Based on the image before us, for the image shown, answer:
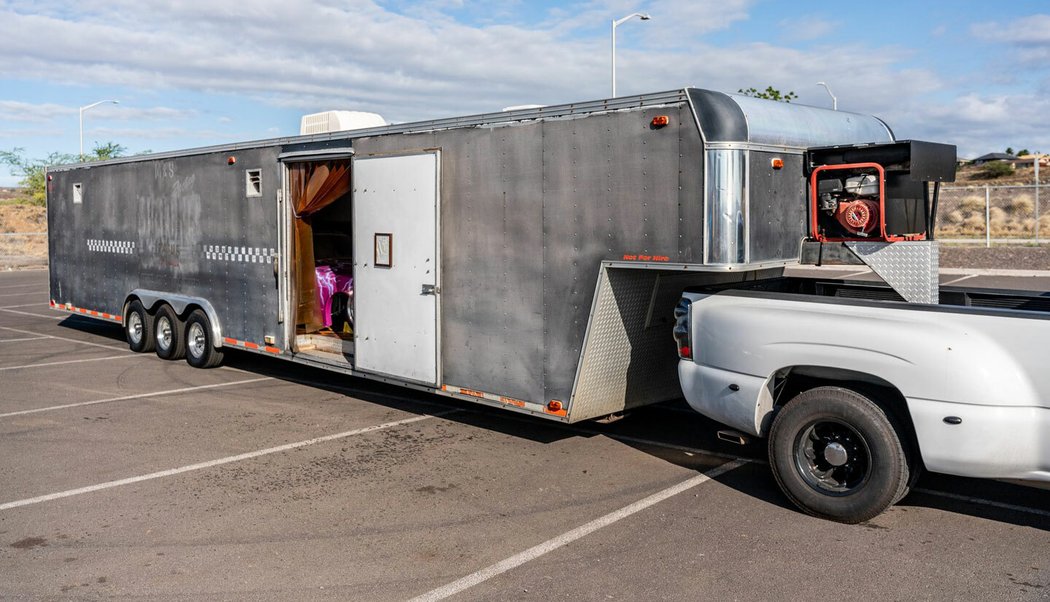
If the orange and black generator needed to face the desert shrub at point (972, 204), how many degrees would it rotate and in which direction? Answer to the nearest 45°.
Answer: approximately 180°

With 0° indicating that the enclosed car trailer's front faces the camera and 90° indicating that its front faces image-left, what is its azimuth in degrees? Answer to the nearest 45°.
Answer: approximately 315°

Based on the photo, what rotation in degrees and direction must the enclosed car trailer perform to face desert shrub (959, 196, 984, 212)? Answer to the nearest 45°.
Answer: approximately 90° to its left

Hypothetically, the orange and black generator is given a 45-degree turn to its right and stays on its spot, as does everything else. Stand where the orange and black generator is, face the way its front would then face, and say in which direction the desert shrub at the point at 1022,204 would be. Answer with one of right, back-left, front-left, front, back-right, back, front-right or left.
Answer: back-right

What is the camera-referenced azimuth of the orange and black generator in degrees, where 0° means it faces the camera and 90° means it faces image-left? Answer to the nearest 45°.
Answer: approximately 0°
